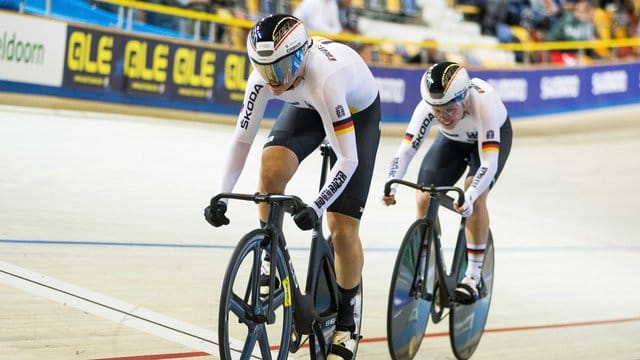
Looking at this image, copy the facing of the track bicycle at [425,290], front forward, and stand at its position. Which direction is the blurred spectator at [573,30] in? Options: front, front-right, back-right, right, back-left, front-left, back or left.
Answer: back-right

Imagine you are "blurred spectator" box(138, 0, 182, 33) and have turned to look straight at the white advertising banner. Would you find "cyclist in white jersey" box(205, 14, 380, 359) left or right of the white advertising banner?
left

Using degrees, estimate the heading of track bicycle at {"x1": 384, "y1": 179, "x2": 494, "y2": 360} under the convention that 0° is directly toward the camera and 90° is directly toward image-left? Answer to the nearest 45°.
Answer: approximately 45°

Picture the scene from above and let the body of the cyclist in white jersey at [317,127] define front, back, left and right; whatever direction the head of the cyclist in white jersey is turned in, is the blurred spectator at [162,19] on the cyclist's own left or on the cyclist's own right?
on the cyclist's own right

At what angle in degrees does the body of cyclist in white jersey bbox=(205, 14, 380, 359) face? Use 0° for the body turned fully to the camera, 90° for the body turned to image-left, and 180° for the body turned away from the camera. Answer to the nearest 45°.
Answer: approximately 45°

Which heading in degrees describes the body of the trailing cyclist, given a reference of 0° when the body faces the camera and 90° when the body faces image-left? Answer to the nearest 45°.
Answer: approximately 45°

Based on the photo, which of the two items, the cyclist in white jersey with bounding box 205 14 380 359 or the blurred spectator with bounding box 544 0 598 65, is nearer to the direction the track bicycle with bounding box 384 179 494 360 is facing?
the cyclist in white jersey

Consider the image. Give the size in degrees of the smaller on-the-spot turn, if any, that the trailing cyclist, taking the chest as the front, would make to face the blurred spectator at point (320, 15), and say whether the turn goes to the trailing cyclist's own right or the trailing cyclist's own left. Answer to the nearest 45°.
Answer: approximately 135° to the trailing cyclist's own right
